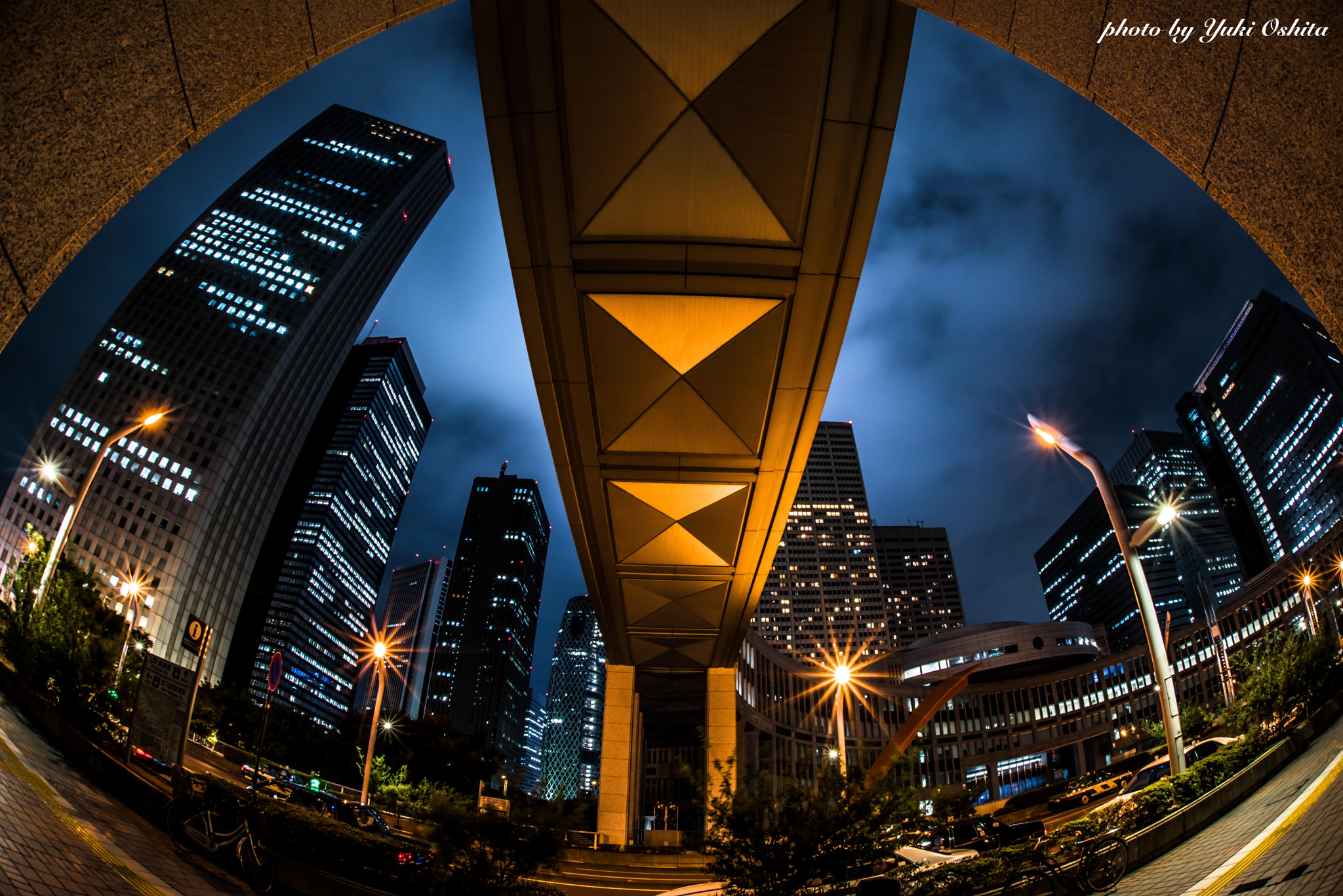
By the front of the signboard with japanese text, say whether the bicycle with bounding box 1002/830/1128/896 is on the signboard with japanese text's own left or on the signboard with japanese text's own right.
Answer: on the signboard with japanese text's own left

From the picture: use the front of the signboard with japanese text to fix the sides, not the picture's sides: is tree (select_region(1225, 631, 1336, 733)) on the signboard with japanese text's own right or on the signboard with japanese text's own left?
on the signboard with japanese text's own left

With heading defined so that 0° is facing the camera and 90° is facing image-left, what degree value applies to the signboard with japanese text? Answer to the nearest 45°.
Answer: approximately 0°

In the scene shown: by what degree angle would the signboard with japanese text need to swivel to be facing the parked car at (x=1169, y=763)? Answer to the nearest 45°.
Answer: approximately 90° to its left

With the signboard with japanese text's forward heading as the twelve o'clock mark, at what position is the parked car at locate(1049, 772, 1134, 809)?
The parked car is roughly at 9 o'clock from the signboard with japanese text.

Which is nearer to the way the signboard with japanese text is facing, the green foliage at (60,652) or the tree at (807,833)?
the tree

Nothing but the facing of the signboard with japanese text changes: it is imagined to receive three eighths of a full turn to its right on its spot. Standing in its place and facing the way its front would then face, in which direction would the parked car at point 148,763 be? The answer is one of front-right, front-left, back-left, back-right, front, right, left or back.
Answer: front-right

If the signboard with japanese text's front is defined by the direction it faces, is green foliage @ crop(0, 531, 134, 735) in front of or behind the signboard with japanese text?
behind
